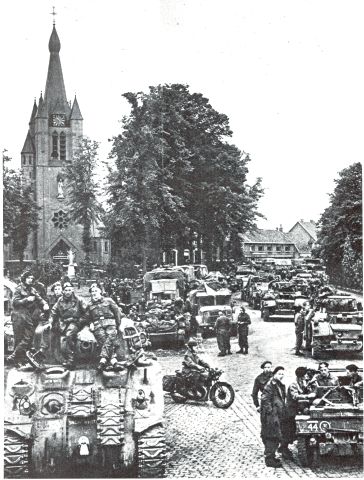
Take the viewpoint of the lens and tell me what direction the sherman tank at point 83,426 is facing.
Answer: facing the viewer

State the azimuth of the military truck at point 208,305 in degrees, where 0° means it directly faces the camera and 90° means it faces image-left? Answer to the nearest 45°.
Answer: approximately 0°

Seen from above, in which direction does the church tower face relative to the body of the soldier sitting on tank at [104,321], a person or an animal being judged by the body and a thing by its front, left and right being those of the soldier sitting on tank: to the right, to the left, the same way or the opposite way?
the same way

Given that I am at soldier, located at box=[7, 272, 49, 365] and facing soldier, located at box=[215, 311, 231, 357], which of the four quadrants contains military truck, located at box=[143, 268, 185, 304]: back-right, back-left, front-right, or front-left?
front-left

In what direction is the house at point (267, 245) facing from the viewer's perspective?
toward the camera

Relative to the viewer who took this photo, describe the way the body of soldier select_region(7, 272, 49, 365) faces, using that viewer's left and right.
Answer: facing the viewer and to the right of the viewer

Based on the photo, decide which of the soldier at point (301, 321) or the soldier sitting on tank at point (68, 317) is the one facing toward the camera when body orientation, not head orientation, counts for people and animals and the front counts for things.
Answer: the soldier sitting on tank

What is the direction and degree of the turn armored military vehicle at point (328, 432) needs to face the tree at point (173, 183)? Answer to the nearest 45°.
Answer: approximately 135° to its right

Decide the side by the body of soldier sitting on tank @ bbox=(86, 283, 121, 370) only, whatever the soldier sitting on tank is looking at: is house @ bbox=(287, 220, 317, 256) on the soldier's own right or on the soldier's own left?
on the soldier's own left

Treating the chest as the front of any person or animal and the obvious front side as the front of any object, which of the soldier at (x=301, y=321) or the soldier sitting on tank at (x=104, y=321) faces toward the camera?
the soldier sitting on tank

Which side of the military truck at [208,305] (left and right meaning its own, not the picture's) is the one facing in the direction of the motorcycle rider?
front

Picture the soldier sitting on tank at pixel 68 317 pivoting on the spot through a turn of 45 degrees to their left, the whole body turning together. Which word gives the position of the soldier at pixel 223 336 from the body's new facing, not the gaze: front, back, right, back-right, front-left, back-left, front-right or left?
left
